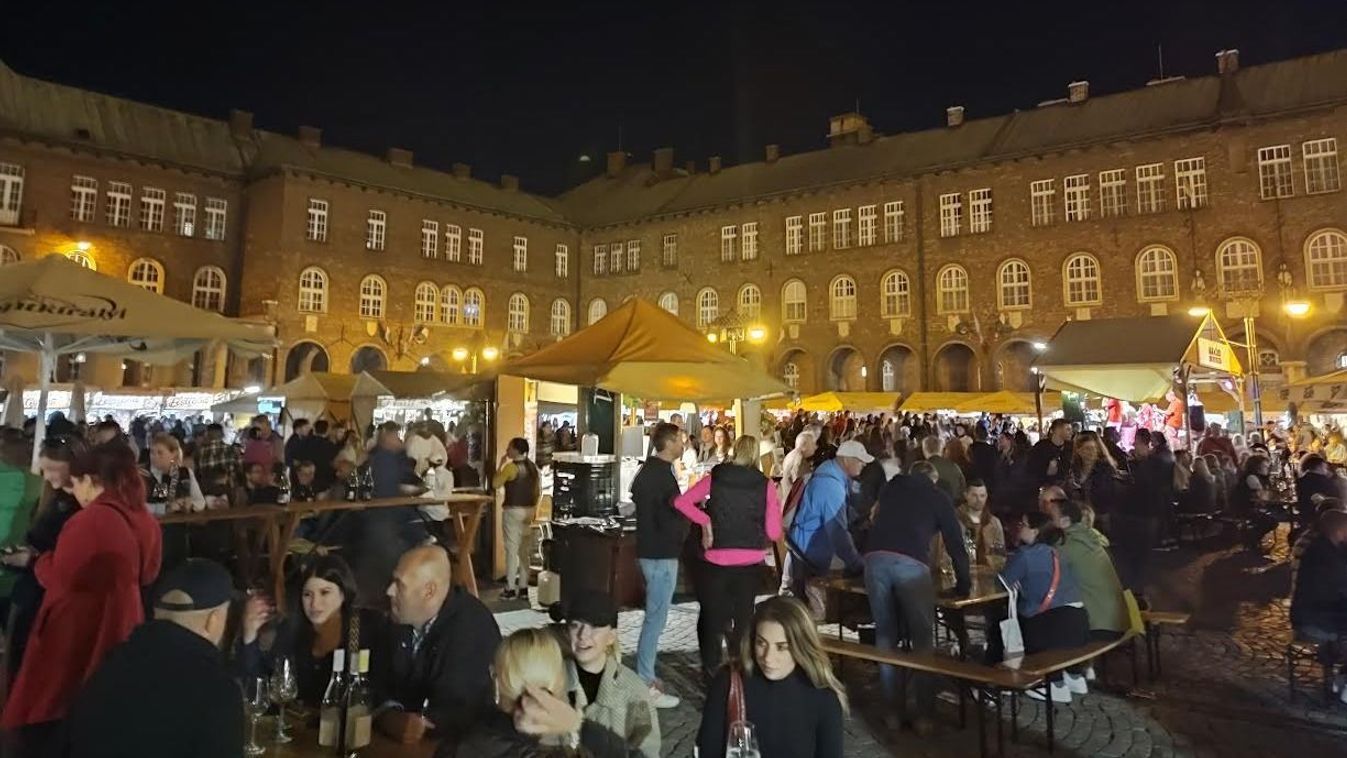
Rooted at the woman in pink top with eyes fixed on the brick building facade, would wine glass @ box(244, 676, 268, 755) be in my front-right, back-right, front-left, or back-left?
back-left

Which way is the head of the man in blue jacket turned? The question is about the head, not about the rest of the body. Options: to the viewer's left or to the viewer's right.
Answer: to the viewer's right

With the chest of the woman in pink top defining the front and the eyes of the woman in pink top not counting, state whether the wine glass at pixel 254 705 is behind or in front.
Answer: behind

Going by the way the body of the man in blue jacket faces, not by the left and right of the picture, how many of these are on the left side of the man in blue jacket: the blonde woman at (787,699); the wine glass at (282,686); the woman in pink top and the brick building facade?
1

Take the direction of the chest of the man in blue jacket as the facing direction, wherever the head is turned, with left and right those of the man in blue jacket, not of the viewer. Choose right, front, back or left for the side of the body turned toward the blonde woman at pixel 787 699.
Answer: right

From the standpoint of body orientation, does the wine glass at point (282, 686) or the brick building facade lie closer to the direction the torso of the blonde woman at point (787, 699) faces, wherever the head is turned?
the wine glass

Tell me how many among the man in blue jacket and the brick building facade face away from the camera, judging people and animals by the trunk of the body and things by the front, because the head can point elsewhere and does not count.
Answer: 0

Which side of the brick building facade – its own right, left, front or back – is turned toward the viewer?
front

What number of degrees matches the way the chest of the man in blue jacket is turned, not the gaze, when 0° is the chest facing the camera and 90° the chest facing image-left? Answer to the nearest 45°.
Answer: approximately 270°

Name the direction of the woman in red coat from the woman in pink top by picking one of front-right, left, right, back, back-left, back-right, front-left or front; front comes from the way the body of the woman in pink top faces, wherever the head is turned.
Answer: back-left

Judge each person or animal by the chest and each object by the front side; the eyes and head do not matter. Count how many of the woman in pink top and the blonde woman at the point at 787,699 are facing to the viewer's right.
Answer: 0

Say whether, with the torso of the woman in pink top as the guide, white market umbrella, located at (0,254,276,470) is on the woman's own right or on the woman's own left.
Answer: on the woman's own left

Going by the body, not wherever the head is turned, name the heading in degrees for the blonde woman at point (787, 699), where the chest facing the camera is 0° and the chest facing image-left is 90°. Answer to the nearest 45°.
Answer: approximately 45°

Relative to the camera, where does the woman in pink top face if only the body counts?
away from the camera

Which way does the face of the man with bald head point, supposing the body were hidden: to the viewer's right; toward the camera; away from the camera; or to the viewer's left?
to the viewer's left

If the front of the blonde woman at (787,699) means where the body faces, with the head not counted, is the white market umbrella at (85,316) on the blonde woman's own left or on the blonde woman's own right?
on the blonde woman's own right

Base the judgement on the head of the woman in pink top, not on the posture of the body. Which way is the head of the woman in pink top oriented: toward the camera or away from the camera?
away from the camera

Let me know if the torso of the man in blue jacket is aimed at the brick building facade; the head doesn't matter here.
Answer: no

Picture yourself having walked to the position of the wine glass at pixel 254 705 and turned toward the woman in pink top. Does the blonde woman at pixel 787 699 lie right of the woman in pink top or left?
right

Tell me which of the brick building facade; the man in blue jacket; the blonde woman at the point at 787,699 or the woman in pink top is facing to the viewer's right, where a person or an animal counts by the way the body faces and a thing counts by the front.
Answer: the man in blue jacket
